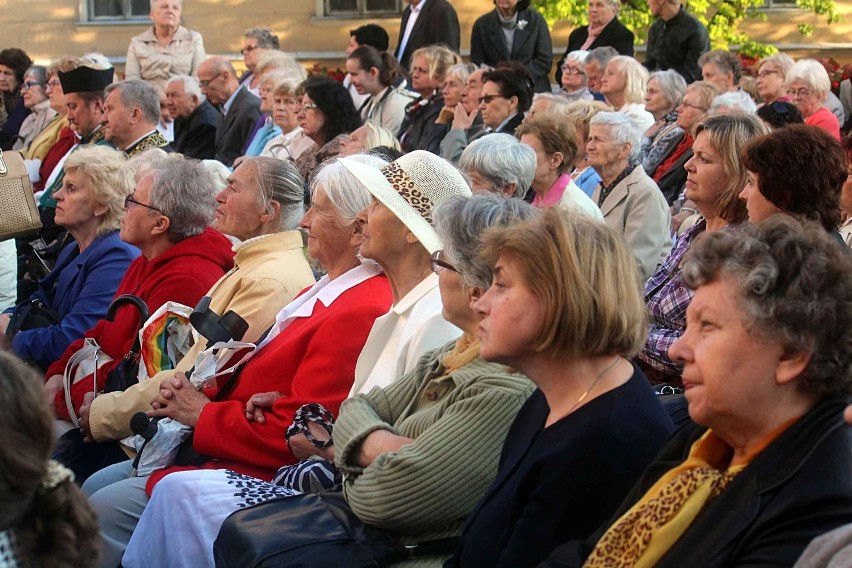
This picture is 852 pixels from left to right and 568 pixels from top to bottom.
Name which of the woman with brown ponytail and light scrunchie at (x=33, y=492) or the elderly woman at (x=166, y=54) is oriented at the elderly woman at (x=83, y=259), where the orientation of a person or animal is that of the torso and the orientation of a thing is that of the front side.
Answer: the elderly woman at (x=166, y=54)

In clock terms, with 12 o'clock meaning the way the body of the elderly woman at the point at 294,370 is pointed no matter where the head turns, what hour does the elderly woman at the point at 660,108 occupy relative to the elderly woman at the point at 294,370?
the elderly woman at the point at 660,108 is roughly at 4 o'clock from the elderly woman at the point at 294,370.

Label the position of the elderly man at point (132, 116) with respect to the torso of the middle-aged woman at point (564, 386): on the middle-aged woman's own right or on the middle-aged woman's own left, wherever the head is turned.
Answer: on the middle-aged woman's own right

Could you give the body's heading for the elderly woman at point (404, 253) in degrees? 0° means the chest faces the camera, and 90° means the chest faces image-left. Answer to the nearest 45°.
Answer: approximately 90°

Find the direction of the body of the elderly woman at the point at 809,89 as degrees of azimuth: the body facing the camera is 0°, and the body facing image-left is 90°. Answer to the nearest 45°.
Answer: approximately 45°

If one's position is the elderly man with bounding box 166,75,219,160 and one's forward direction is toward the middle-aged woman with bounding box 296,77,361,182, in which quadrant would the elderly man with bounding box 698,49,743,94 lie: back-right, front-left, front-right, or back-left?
front-left

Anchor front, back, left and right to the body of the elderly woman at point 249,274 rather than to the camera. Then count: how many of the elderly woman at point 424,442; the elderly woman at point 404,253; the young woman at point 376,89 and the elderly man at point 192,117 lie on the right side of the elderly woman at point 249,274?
2

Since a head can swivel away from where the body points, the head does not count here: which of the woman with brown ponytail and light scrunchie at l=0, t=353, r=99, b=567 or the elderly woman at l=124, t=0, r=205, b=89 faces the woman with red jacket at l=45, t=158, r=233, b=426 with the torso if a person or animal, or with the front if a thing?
the elderly woman at l=124, t=0, r=205, b=89

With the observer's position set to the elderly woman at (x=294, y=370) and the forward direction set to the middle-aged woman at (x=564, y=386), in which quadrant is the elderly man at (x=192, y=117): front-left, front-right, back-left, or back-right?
back-left

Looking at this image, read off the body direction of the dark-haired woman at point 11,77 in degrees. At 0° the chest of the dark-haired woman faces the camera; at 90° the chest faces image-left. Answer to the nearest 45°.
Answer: approximately 45°

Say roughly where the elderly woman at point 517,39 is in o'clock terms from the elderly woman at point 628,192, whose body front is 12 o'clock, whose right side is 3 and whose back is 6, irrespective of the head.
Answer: the elderly woman at point 517,39 is roughly at 4 o'clock from the elderly woman at point 628,192.

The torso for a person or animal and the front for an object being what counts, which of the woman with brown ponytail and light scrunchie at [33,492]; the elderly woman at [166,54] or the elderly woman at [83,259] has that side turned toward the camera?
the elderly woman at [166,54]

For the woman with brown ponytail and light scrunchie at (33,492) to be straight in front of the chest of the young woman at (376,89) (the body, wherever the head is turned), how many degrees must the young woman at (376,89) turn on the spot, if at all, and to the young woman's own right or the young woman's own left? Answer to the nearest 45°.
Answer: approximately 45° to the young woman's own left

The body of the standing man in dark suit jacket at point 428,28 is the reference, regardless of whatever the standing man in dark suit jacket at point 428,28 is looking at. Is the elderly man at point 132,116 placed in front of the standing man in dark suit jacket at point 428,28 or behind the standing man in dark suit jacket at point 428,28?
in front
